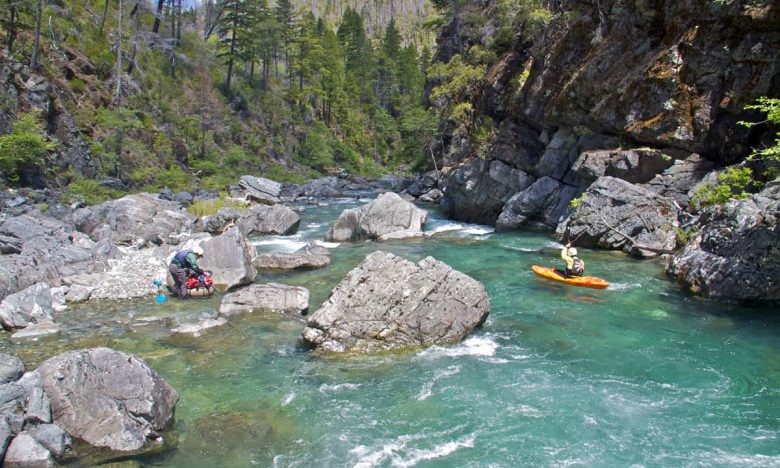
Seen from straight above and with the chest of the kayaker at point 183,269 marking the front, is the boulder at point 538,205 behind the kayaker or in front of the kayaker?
in front

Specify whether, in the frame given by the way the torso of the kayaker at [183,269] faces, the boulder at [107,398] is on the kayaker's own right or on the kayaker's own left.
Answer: on the kayaker's own right

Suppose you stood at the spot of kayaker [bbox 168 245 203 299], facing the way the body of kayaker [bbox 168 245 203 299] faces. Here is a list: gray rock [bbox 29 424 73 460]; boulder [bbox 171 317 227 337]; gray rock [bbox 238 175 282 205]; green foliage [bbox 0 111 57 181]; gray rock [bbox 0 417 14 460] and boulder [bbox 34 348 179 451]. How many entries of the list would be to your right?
4

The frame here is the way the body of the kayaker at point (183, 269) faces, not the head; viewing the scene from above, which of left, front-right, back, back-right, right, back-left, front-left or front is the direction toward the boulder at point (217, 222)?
left

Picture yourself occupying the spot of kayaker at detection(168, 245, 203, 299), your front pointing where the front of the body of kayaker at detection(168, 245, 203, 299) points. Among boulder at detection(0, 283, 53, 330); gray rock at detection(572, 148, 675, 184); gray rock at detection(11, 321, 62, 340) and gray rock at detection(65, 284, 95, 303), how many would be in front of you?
1

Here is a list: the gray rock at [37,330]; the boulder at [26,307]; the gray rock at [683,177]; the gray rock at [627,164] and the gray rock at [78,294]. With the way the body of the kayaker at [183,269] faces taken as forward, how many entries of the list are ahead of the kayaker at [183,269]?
2

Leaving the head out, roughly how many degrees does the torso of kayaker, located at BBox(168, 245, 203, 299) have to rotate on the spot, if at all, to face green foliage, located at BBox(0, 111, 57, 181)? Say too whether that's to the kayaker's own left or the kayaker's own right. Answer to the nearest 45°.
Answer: approximately 135° to the kayaker's own left

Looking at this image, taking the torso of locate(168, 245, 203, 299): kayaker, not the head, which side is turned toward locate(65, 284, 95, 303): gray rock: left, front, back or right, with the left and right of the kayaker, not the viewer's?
back

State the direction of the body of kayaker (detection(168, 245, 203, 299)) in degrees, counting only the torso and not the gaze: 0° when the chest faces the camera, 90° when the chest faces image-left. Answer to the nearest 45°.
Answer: approximately 270°

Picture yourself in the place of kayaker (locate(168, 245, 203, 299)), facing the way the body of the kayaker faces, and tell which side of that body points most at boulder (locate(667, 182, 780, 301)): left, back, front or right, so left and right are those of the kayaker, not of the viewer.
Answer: front

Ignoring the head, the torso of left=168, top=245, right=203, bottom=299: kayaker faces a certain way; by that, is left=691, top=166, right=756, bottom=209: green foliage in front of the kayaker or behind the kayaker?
in front

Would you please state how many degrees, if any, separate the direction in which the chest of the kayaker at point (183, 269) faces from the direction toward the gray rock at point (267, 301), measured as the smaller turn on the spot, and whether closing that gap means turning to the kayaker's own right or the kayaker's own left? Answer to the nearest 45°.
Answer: approximately 45° to the kayaker's own right

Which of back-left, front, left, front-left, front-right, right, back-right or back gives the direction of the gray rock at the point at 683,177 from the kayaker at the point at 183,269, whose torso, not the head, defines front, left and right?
front

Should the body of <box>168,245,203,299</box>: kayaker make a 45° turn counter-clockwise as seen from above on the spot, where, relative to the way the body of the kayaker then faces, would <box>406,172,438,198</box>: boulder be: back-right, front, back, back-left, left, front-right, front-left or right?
front

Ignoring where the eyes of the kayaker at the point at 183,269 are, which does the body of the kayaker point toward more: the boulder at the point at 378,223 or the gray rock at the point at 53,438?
the boulder

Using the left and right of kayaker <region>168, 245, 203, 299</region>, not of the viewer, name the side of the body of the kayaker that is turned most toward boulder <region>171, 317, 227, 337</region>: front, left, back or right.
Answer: right
